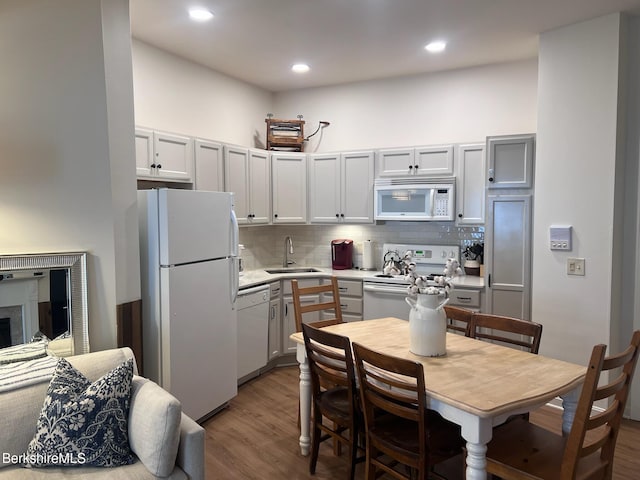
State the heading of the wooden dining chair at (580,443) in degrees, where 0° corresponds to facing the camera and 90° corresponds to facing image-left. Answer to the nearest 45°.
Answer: approximately 135°

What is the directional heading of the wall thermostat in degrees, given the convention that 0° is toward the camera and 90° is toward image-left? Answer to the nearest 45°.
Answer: approximately 0°

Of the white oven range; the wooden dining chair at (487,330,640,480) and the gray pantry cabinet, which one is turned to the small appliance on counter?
the wooden dining chair

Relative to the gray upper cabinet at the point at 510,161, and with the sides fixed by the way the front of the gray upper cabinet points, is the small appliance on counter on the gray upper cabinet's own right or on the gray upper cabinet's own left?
on the gray upper cabinet's own right

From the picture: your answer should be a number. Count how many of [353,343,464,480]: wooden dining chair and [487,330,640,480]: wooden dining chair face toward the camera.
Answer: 0

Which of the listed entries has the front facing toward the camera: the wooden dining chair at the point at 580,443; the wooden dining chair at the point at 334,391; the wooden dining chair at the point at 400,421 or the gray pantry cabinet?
the gray pantry cabinet

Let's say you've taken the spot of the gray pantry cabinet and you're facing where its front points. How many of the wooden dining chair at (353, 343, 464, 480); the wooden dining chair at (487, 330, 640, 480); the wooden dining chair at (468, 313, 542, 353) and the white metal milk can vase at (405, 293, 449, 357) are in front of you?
4

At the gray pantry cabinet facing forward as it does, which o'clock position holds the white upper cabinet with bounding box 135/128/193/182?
The white upper cabinet is roughly at 2 o'clock from the gray pantry cabinet.

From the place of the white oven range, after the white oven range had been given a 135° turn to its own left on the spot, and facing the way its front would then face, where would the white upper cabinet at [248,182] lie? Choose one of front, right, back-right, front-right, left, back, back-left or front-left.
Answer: back-left

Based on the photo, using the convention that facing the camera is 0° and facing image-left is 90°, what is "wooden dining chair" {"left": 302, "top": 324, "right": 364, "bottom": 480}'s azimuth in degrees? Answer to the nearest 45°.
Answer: approximately 225°

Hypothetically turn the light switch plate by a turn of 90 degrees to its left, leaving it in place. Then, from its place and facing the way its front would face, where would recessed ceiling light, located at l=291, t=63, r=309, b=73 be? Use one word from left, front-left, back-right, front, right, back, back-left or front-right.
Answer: back
